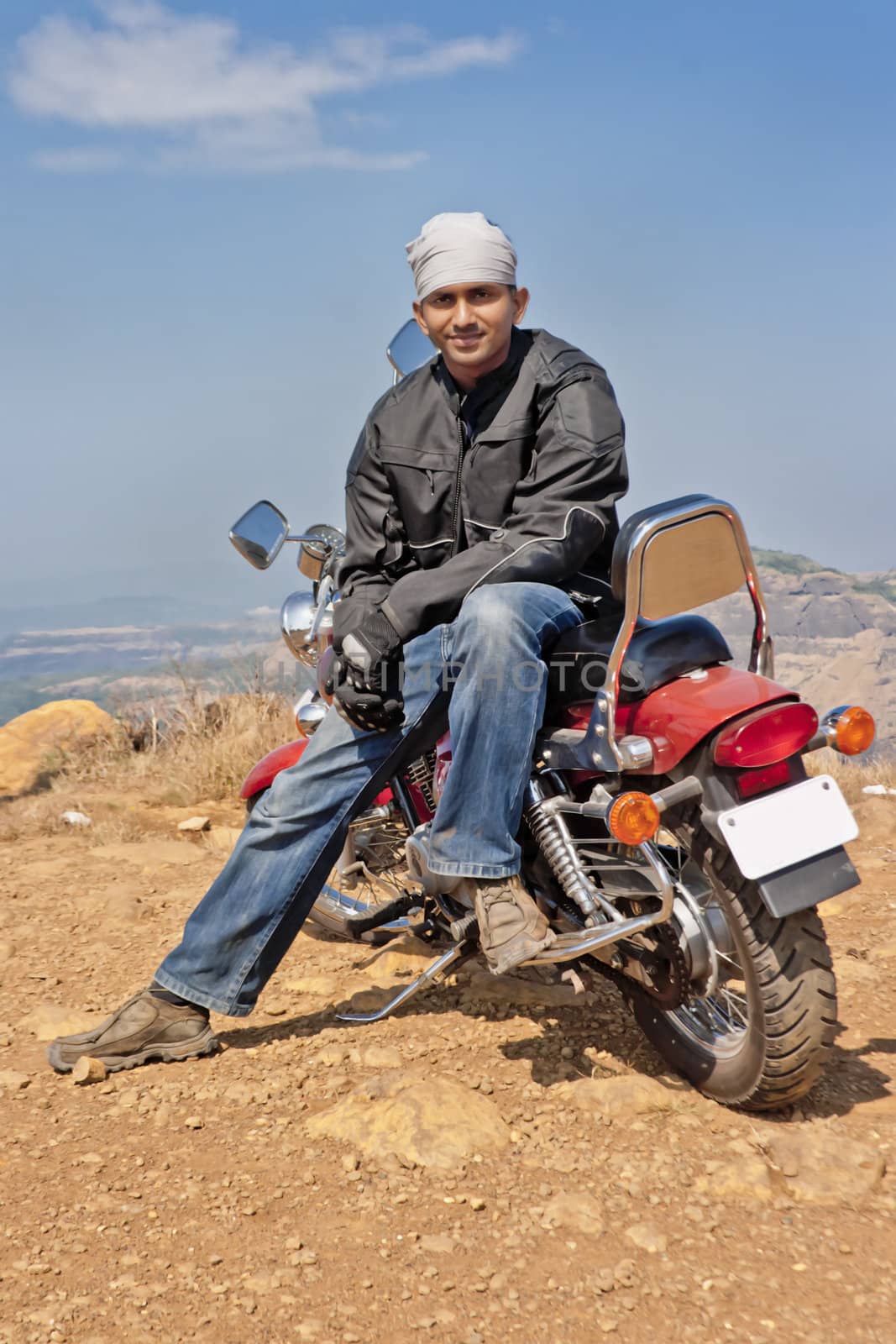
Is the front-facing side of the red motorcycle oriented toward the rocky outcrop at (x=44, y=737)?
yes

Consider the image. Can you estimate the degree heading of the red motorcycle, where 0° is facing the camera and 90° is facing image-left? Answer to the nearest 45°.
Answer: approximately 135°
